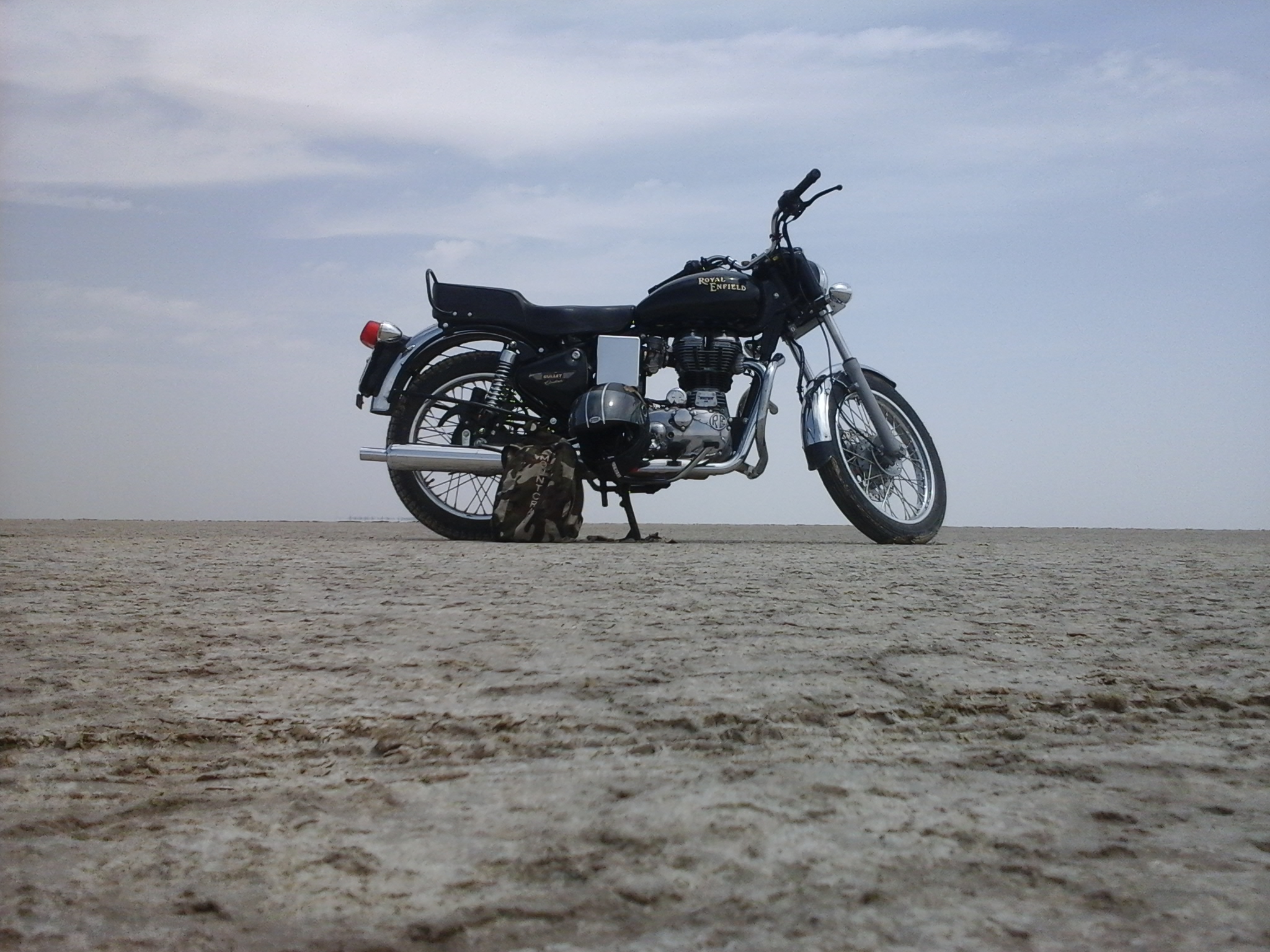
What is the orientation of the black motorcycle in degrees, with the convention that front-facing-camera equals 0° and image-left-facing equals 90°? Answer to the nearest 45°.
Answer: approximately 270°

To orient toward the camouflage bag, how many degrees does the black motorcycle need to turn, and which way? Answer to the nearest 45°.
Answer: approximately 135° to its right
